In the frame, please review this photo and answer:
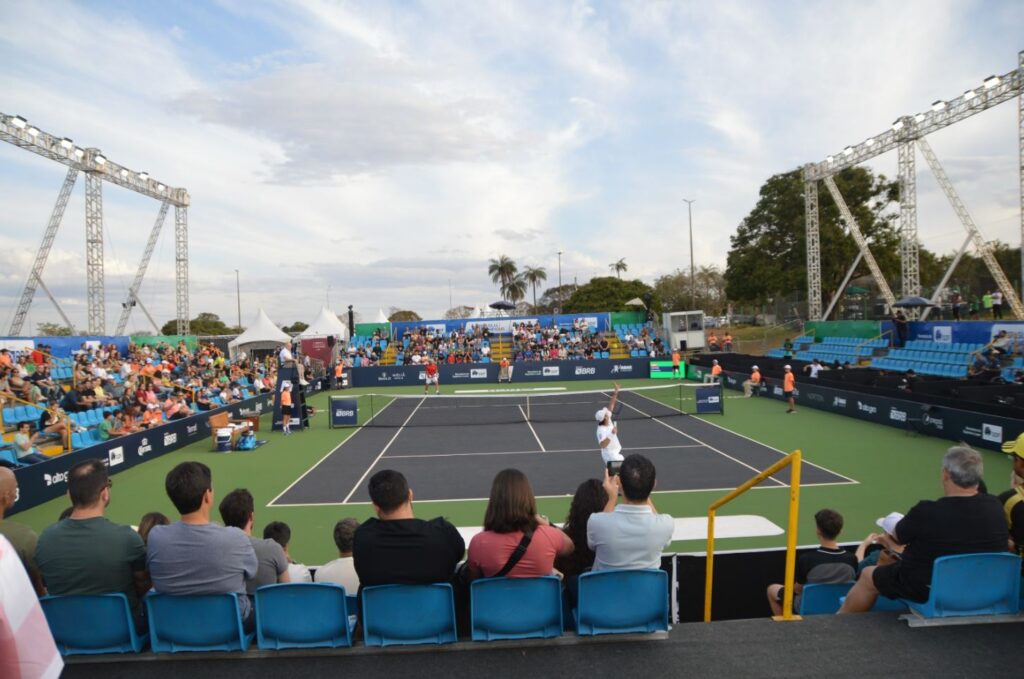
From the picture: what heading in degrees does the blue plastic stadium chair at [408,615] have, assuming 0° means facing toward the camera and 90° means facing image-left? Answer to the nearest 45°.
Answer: approximately 180°

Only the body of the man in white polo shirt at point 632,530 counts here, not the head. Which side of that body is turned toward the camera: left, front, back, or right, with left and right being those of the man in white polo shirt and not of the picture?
back

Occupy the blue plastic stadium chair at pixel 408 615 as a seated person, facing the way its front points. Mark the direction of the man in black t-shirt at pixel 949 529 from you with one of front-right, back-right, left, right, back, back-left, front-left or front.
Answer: right

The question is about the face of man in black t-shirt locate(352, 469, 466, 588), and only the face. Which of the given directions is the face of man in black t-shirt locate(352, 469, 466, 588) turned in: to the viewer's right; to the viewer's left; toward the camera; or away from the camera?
away from the camera

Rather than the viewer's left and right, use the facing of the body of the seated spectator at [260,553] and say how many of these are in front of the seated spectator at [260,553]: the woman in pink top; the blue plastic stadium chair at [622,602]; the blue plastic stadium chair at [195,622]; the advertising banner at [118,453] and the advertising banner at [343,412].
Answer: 2

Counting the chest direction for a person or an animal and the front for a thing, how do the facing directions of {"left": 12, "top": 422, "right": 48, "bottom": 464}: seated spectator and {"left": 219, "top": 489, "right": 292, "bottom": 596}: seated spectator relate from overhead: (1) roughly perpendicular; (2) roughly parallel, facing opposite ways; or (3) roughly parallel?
roughly perpendicular

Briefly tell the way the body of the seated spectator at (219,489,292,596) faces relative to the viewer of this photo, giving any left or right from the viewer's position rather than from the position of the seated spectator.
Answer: facing away from the viewer

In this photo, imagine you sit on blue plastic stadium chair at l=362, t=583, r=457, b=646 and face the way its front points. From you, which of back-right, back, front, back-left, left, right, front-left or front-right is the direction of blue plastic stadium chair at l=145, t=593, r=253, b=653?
left

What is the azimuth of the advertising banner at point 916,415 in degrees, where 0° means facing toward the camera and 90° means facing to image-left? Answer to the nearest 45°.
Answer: approximately 45°

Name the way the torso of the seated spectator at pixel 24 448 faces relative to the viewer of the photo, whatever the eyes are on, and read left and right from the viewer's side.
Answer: facing to the right of the viewer

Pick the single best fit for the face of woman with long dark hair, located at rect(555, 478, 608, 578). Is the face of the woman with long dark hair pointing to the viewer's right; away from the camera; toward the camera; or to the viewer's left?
away from the camera

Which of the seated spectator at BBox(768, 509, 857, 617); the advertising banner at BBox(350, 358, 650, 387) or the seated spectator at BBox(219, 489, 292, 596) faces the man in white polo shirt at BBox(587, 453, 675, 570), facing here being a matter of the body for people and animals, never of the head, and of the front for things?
the advertising banner

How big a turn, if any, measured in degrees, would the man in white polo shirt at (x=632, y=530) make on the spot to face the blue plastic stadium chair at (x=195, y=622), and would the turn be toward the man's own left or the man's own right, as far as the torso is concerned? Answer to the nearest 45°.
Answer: approximately 90° to the man's own left

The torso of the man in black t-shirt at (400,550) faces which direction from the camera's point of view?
away from the camera
